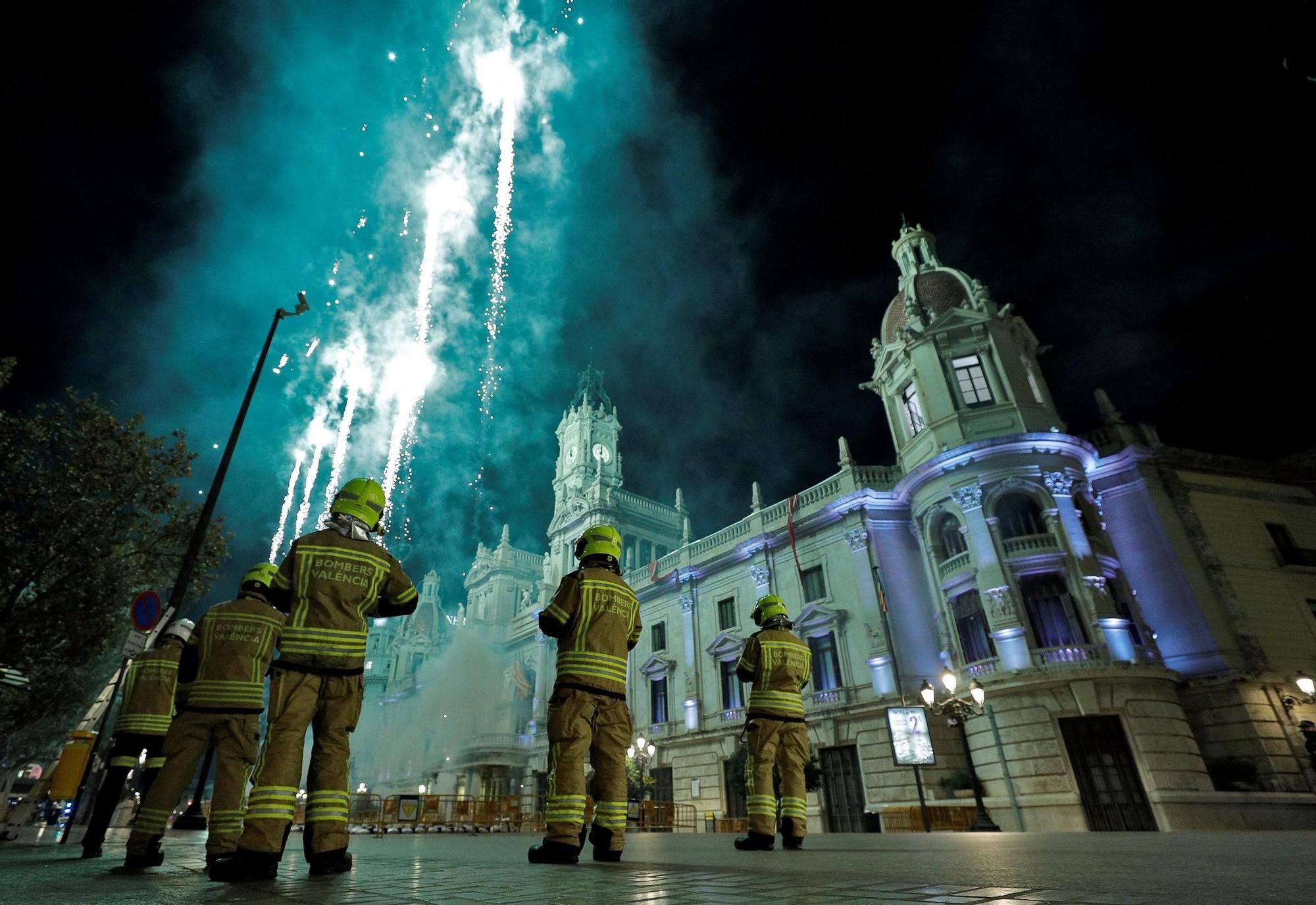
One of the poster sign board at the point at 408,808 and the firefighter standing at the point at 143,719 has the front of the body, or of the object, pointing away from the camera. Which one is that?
the firefighter standing

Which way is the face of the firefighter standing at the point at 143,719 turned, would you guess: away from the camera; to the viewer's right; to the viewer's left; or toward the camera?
away from the camera

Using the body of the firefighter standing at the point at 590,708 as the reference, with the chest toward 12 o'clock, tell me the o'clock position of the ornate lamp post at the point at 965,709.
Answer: The ornate lamp post is roughly at 3 o'clock from the firefighter standing.

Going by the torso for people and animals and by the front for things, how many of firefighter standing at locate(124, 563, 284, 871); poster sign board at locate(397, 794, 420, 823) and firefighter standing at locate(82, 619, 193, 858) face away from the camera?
2

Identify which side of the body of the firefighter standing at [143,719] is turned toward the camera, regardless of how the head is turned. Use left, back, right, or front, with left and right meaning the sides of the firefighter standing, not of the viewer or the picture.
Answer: back

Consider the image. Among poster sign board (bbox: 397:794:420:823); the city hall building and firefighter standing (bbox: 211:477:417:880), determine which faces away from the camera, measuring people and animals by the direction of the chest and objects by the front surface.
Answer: the firefighter standing

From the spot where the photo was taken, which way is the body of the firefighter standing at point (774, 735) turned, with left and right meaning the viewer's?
facing away from the viewer and to the left of the viewer

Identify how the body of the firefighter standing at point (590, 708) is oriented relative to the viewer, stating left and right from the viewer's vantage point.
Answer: facing away from the viewer and to the left of the viewer

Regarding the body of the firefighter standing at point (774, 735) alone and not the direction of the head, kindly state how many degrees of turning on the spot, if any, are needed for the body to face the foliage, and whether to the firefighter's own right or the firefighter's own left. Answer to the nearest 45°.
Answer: approximately 45° to the firefighter's own left

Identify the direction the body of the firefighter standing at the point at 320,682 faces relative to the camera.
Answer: away from the camera

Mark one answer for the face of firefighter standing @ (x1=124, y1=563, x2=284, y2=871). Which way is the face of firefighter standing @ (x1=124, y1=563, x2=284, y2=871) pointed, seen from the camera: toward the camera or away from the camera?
away from the camera
